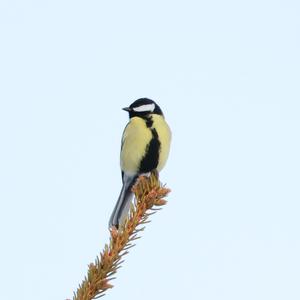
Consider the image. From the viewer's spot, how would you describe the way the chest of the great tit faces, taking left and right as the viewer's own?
facing the viewer and to the right of the viewer
